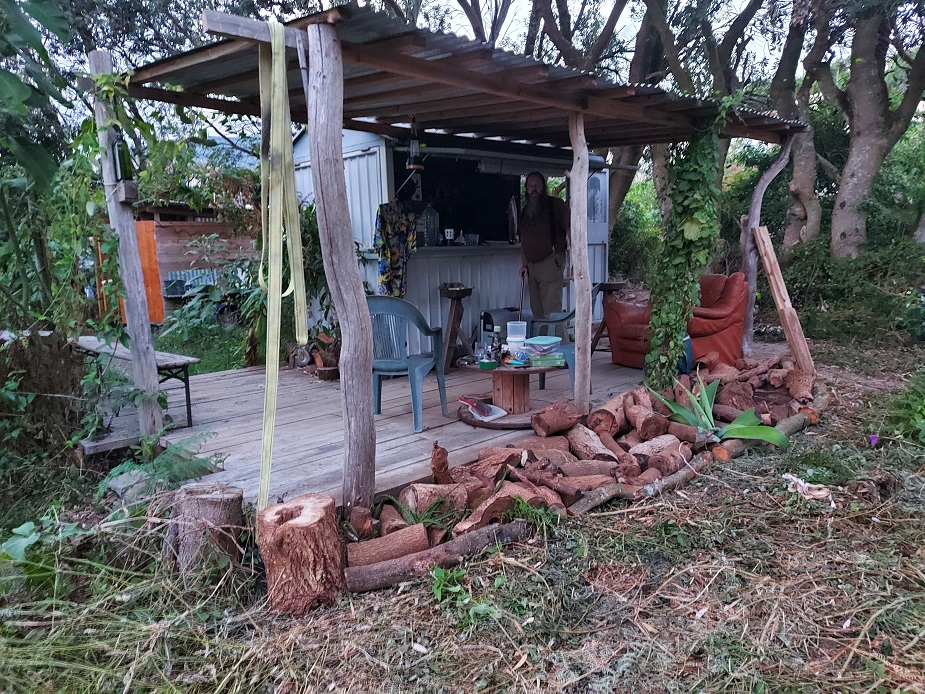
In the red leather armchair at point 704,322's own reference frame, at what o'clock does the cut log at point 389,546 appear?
The cut log is roughly at 11 o'clock from the red leather armchair.

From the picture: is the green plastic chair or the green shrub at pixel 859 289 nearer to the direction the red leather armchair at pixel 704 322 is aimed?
the green plastic chair

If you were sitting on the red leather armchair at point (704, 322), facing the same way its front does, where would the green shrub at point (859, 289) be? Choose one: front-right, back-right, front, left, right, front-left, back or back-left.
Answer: back

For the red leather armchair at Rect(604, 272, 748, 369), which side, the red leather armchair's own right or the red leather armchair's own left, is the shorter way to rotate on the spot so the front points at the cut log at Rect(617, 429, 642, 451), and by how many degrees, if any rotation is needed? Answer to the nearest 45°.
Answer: approximately 45° to the red leather armchair's own left

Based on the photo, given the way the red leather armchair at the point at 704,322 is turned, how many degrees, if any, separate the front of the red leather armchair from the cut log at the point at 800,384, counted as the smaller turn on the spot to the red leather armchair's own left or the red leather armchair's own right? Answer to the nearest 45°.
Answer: approximately 90° to the red leather armchair's own left

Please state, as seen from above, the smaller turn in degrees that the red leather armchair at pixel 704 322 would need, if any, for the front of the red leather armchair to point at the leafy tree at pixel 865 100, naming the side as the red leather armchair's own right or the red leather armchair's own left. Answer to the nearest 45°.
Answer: approximately 180°

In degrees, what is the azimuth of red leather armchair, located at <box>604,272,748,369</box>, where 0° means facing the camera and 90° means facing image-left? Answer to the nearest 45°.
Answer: approximately 45°

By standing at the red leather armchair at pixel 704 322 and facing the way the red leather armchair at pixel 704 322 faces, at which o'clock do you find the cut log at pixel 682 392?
The cut log is roughly at 11 o'clock from the red leather armchair.

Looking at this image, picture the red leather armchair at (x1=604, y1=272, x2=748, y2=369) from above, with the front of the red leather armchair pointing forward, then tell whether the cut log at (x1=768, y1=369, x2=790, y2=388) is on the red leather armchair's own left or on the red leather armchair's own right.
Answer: on the red leather armchair's own left

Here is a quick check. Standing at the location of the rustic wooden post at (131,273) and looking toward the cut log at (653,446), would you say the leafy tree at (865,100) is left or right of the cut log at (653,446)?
left

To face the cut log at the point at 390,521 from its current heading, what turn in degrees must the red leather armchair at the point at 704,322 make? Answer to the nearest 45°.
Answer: approximately 45° to its left

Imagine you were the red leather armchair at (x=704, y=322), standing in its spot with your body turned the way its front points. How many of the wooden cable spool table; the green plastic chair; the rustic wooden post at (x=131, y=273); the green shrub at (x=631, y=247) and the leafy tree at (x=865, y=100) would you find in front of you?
3
